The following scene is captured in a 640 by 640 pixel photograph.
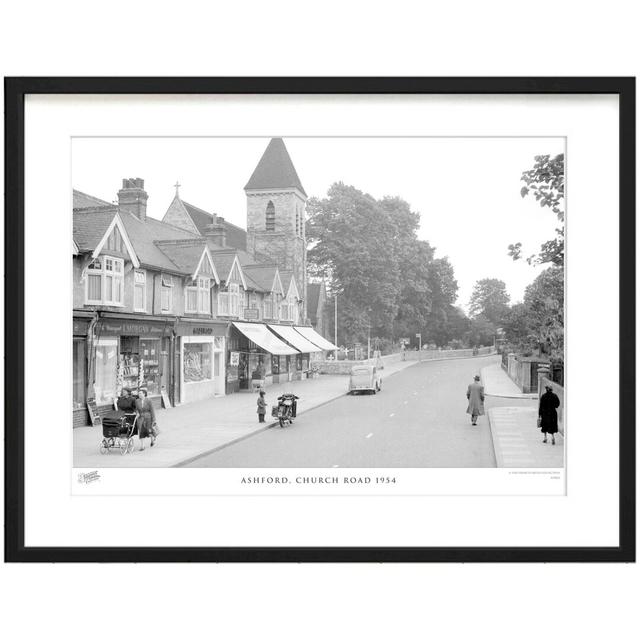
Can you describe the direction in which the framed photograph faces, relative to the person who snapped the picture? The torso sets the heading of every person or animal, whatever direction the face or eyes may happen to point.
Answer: facing the viewer
